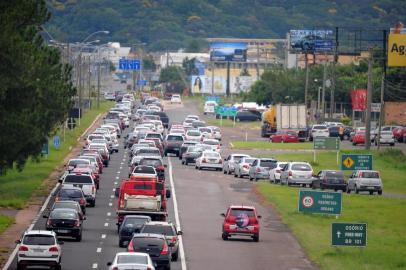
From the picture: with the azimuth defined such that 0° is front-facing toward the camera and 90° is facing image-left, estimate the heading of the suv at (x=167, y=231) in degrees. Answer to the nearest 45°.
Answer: approximately 180°

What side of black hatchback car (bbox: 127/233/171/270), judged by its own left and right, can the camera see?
back

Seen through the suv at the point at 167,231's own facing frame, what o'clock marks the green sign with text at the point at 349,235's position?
The green sign with text is roughly at 3 o'clock from the suv.

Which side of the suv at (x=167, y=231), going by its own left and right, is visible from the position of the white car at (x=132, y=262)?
back

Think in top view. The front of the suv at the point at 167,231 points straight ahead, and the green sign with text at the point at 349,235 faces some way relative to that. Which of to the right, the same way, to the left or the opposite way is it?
the opposite way

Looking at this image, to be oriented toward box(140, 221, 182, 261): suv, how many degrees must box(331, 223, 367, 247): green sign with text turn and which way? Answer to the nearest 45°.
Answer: approximately 90° to its right

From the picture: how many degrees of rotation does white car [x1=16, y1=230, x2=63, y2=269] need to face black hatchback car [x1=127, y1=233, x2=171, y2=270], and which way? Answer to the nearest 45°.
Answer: approximately 90° to its right

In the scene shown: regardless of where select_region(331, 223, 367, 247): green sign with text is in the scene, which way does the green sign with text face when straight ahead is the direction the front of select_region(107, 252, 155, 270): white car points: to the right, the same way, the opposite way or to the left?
the opposite way

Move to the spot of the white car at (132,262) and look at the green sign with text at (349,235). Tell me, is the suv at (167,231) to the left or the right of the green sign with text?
left

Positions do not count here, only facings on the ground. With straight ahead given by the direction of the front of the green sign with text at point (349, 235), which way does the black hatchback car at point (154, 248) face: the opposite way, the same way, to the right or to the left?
the opposite way

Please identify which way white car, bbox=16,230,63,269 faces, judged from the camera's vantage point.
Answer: facing away from the viewer

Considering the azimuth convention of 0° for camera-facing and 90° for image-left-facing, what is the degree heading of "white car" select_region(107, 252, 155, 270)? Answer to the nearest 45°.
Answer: approximately 180°
